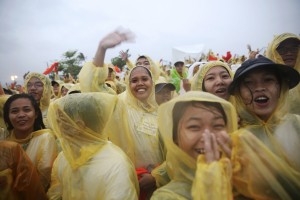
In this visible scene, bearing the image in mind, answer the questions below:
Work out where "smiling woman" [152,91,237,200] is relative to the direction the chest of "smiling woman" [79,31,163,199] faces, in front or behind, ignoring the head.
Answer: in front

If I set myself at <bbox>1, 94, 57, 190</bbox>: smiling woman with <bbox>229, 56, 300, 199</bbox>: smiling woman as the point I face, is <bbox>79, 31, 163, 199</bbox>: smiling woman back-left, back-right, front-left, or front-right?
front-left

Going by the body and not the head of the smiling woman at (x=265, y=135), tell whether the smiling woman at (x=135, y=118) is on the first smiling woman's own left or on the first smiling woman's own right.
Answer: on the first smiling woman's own right

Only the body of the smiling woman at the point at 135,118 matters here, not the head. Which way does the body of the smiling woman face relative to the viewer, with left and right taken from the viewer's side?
facing the viewer

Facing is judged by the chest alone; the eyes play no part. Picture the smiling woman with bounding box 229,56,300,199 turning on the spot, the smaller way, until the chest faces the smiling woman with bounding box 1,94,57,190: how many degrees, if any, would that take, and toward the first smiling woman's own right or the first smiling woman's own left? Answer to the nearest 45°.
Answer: approximately 90° to the first smiling woman's own right

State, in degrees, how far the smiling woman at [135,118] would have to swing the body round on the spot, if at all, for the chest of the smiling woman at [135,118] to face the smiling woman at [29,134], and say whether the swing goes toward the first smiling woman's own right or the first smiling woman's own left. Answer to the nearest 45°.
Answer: approximately 90° to the first smiling woman's own right

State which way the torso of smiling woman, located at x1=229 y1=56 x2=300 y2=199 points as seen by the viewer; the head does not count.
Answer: toward the camera

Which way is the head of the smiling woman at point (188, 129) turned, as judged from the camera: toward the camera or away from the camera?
toward the camera

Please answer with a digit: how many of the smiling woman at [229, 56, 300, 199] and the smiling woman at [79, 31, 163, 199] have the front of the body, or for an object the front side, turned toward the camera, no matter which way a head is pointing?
2
